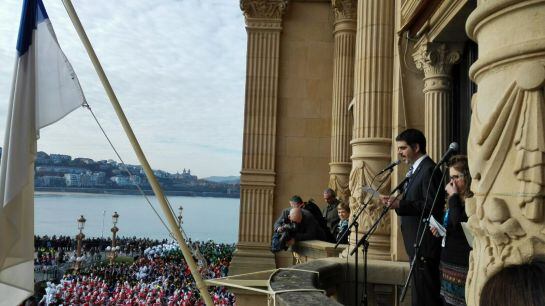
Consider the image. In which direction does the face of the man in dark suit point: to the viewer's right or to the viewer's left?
to the viewer's left

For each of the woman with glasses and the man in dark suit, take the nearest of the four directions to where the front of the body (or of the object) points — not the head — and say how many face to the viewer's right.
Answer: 0

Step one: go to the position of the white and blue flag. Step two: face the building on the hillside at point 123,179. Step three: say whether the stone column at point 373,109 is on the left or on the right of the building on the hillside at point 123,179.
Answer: right

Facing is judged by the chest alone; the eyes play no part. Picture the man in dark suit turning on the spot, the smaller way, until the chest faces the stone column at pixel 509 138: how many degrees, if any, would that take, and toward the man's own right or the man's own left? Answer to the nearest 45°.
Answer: approximately 90° to the man's own left

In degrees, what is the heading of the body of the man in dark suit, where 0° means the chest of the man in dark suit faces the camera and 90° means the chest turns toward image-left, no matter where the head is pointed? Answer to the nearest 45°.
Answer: approximately 90°

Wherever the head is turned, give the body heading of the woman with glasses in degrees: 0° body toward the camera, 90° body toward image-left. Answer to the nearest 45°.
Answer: approximately 45°

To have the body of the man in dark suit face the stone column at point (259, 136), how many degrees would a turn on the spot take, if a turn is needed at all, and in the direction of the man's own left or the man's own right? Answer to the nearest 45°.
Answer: approximately 45° to the man's own right

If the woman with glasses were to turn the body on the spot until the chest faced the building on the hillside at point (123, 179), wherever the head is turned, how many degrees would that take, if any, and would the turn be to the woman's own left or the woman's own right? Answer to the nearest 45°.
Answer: approximately 90° to the woman's own right

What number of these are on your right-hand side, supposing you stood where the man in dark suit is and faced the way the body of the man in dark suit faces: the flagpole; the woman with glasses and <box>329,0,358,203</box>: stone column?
1

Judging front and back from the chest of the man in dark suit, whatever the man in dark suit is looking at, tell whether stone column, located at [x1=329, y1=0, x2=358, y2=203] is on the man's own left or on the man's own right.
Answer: on the man's own right

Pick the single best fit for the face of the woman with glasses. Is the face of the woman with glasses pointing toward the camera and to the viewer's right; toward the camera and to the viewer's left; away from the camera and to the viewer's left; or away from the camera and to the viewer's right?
toward the camera and to the viewer's left

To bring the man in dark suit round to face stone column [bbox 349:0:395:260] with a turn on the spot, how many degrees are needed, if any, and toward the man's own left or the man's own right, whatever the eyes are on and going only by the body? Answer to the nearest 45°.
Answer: approximately 90° to the man's own right

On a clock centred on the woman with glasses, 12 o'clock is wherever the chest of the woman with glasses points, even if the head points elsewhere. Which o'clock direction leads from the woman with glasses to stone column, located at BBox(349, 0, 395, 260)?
The stone column is roughly at 2 o'clock from the woman with glasses.

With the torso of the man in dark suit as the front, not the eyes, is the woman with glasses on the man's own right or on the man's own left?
on the man's own left

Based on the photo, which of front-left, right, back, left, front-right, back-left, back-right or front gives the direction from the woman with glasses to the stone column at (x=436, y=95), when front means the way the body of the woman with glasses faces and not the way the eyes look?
back-right
